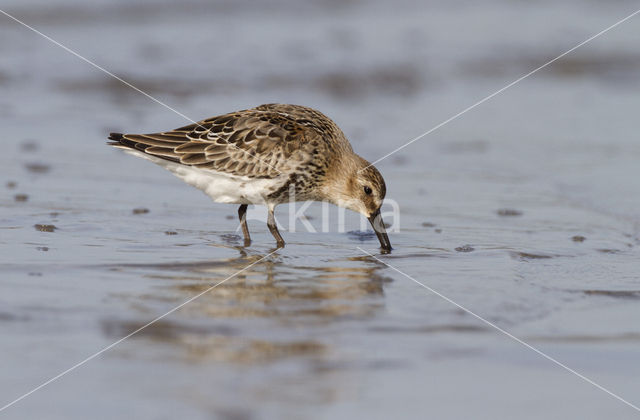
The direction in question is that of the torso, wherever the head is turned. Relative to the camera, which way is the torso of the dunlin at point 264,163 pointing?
to the viewer's right
